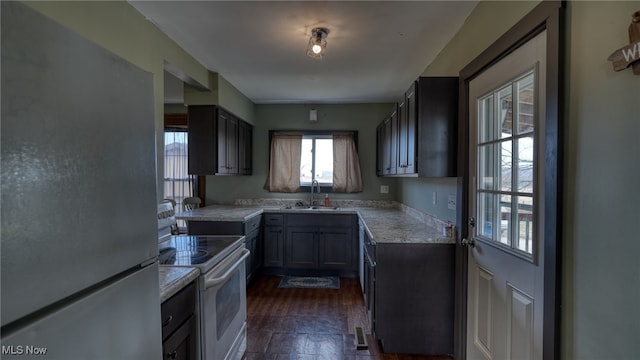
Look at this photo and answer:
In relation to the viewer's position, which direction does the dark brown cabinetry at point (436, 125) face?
facing to the left of the viewer

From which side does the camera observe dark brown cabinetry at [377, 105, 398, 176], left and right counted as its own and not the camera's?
left

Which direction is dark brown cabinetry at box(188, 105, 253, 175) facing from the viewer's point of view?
to the viewer's right

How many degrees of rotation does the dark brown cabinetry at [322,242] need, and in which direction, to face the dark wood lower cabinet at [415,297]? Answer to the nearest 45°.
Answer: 0° — it already faces it

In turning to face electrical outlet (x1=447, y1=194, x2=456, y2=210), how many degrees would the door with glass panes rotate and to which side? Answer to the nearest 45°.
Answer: approximately 90° to its right

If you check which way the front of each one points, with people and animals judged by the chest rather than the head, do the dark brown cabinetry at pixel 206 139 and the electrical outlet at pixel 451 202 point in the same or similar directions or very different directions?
very different directions

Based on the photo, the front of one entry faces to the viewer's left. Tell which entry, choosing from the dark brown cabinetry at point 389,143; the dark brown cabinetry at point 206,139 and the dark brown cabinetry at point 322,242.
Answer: the dark brown cabinetry at point 389,143

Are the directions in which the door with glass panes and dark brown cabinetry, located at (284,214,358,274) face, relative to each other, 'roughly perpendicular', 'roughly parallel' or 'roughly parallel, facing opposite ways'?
roughly perpendicular

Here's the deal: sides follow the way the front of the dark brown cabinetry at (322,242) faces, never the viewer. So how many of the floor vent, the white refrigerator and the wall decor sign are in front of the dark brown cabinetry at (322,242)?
3

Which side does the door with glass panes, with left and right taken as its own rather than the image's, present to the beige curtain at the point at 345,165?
right

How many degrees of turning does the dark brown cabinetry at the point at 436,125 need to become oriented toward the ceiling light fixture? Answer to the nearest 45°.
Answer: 0° — it already faces it

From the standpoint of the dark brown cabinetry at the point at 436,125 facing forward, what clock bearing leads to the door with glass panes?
The door with glass panes is roughly at 8 o'clock from the dark brown cabinetry.

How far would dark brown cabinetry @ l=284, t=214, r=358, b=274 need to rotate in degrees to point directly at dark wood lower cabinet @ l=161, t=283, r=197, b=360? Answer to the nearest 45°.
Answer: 0° — it already faces it
